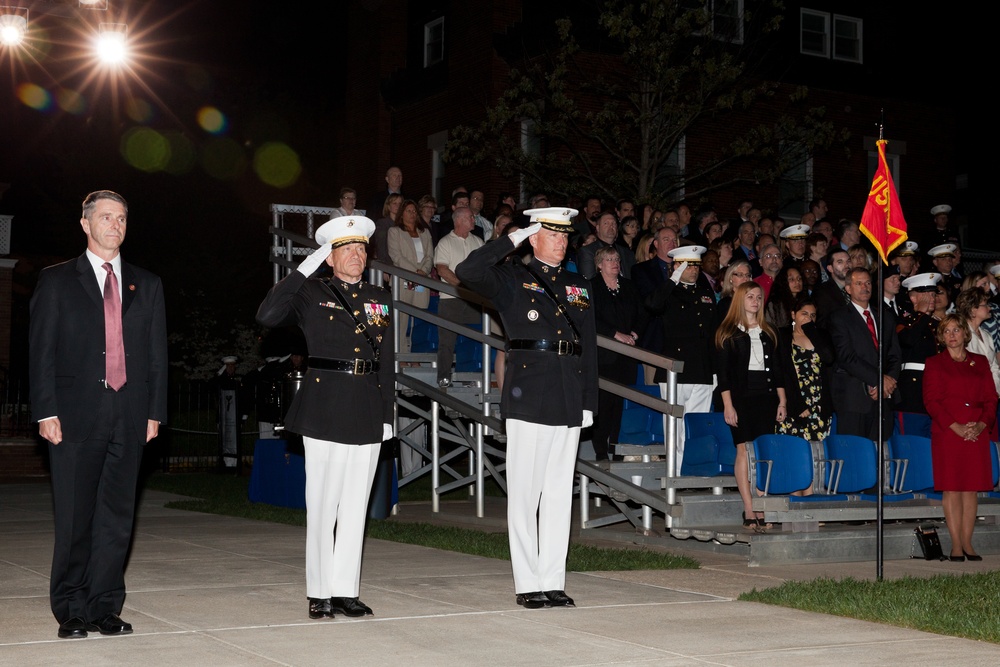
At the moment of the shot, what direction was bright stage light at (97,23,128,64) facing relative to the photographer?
facing the viewer

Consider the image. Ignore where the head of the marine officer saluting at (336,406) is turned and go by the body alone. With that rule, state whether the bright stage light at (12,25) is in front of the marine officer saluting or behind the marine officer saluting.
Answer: behind

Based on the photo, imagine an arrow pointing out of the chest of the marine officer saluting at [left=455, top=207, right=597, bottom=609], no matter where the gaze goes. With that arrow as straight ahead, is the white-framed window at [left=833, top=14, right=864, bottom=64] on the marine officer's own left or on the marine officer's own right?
on the marine officer's own left

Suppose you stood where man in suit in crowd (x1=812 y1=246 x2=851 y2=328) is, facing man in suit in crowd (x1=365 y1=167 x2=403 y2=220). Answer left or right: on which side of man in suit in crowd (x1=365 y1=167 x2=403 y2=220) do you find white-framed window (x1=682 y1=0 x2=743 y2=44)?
right

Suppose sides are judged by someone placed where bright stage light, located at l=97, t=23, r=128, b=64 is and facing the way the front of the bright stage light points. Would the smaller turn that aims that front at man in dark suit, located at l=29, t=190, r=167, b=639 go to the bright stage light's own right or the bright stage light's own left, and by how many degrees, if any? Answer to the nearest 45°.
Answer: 0° — it already faces them

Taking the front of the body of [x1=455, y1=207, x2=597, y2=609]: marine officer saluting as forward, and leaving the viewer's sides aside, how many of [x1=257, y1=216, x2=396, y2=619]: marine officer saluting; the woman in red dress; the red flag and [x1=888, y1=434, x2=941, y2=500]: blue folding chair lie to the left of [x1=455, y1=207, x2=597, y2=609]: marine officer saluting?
3

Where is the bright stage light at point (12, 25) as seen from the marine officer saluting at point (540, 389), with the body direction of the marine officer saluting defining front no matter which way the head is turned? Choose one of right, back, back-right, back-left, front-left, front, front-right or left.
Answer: back

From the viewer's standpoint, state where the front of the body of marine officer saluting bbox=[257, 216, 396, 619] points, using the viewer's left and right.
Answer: facing the viewer and to the right of the viewer

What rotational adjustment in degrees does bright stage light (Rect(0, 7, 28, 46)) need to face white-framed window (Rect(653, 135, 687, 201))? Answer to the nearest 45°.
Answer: approximately 135° to its left

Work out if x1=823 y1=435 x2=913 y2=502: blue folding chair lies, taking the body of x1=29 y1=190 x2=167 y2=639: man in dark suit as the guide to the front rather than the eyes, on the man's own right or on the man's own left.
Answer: on the man's own left

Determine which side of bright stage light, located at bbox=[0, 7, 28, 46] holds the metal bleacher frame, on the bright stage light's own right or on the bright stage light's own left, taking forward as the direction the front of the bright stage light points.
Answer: on the bright stage light's own left

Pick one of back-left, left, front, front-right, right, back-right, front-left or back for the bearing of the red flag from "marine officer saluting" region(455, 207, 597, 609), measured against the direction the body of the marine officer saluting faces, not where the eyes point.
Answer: left

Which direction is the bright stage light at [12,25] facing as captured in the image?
toward the camera

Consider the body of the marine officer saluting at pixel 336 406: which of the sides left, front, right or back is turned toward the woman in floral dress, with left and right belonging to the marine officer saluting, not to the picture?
left

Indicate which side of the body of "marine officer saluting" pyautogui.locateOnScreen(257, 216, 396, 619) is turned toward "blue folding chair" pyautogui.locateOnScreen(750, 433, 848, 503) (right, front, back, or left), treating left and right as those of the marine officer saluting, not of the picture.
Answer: left
